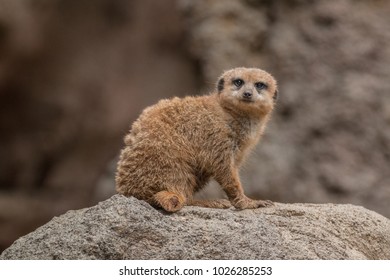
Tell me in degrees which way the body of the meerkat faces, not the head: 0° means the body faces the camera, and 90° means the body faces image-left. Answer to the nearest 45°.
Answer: approximately 270°
